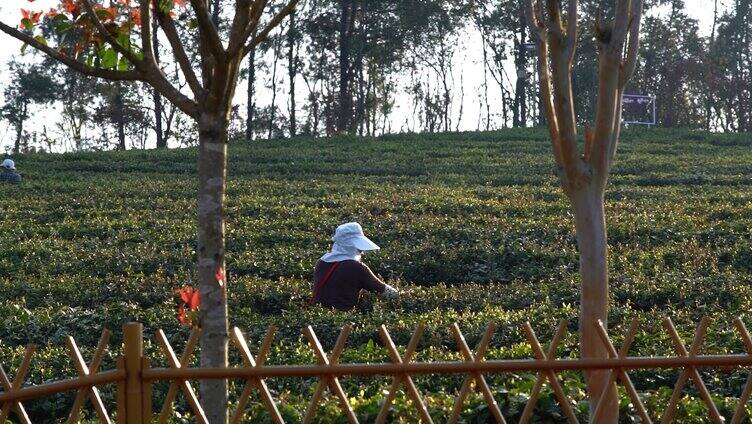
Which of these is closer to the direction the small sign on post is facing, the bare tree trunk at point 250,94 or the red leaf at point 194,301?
the red leaf

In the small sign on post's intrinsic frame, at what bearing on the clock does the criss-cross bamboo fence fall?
The criss-cross bamboo fence is roughly at 12 o'clock from the small sign on post.

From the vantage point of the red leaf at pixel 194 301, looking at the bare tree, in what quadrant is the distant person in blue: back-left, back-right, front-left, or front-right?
back-left

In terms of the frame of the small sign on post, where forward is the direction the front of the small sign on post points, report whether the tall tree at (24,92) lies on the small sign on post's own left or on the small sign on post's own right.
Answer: on the small sign on post's own right

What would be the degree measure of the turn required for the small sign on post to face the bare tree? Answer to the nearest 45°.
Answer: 0° — it already faces it

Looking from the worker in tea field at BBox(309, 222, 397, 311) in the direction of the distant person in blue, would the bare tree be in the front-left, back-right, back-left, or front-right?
back-left

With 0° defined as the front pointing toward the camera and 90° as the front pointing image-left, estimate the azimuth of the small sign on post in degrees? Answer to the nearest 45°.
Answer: approximately 0°

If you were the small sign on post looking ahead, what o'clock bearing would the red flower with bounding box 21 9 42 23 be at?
The red flower is roughly at 12 o'clock from the small sign on post.

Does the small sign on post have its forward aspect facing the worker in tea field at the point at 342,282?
yes

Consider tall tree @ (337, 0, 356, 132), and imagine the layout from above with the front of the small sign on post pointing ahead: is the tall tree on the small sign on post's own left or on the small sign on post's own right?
on the small sign on post's own right
